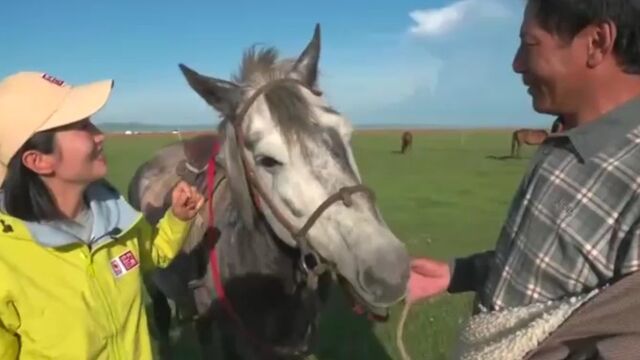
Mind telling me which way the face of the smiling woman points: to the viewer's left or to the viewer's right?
to the viewer's right

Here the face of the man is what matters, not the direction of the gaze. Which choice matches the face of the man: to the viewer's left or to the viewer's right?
to the viewer's left

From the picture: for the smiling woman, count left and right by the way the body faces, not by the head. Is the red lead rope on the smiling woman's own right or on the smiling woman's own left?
on the smiling woman's own left

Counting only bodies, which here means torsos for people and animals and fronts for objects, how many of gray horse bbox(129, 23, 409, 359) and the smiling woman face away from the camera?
0

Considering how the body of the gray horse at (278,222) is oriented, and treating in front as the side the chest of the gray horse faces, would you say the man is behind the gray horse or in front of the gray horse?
in front

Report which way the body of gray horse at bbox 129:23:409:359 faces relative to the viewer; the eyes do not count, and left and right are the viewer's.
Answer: facing the viewer and to the right of the viewer
